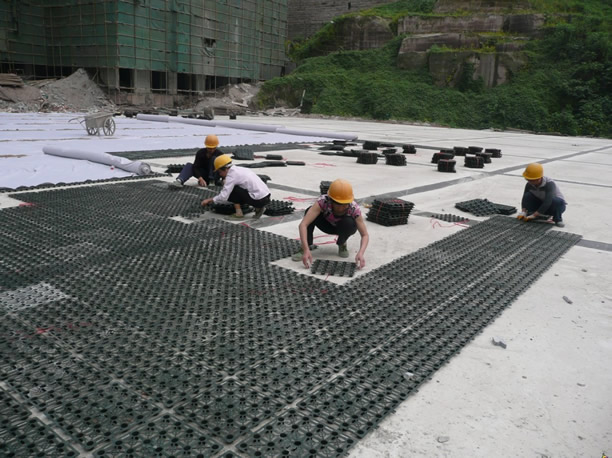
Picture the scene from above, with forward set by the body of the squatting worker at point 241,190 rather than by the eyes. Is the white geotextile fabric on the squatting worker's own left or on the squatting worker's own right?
on the squatting worker's own right

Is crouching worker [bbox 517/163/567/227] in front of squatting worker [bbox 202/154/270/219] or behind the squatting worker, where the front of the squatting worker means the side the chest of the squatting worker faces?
behind

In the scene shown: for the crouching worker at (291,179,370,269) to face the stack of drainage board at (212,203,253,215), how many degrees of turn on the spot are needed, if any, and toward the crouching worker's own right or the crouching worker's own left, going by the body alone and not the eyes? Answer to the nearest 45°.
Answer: approximately 135° to the crouching worker's own right

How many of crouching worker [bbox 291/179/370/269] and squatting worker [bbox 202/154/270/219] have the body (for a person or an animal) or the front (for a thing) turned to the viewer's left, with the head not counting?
1

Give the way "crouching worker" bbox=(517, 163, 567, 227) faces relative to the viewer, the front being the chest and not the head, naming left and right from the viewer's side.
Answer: facing the viewer and to the left of the viewer

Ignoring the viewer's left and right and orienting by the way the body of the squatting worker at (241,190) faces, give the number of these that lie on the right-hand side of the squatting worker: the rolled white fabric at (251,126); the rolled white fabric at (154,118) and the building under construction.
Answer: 3

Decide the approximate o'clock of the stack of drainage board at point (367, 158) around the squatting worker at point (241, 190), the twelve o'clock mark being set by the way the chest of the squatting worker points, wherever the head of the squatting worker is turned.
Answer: The stack of drainage board is roughly at 4 o'clock from the squatting worker.

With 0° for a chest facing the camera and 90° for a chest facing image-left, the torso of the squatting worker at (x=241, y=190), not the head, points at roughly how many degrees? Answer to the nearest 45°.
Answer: approximately 90°

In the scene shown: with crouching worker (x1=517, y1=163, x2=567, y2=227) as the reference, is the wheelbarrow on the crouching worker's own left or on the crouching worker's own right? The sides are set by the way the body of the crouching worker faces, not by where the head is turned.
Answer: on the crouching worker's own right
